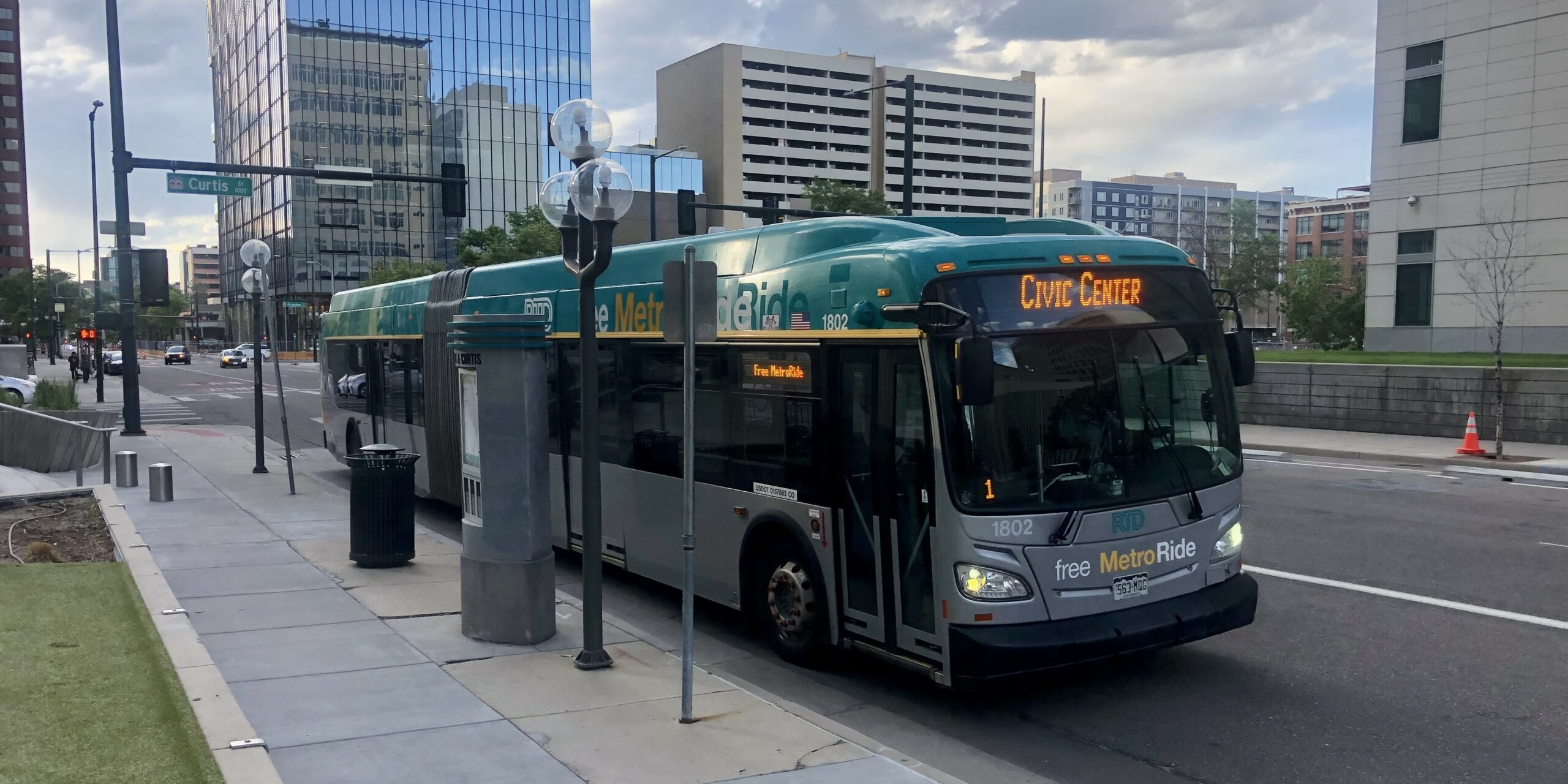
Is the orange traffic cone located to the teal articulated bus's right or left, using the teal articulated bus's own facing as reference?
on its left

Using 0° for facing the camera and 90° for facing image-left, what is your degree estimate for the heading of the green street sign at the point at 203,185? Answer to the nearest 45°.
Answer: approximately 0°

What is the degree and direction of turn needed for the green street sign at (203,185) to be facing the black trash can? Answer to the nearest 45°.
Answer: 0° — it already faces it

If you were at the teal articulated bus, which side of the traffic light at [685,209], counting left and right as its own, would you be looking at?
back

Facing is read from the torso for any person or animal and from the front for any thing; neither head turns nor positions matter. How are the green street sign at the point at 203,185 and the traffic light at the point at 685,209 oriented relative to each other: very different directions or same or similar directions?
very different directions

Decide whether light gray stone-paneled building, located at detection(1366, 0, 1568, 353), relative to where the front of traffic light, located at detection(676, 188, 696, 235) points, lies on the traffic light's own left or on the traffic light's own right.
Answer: on the traffic light's own right

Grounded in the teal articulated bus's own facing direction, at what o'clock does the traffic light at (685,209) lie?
The traffic light is roughly at 7 o'clock from the teal articulated bus.

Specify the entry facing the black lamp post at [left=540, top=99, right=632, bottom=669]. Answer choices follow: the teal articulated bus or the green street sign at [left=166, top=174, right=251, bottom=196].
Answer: the green street sign

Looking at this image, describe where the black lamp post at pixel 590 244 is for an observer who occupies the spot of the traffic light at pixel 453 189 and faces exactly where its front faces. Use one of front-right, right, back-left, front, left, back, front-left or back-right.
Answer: back

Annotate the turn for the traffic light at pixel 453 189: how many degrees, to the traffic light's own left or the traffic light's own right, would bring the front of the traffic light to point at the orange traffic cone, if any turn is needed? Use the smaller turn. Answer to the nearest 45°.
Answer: approximately 135° to the traffic light's own right

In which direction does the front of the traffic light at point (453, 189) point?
away from the camera

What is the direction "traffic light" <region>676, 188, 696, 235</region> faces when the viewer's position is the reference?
facing away from the viewer

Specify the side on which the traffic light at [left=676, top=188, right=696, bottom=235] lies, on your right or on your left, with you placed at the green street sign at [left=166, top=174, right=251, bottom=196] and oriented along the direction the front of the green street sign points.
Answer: on your left
